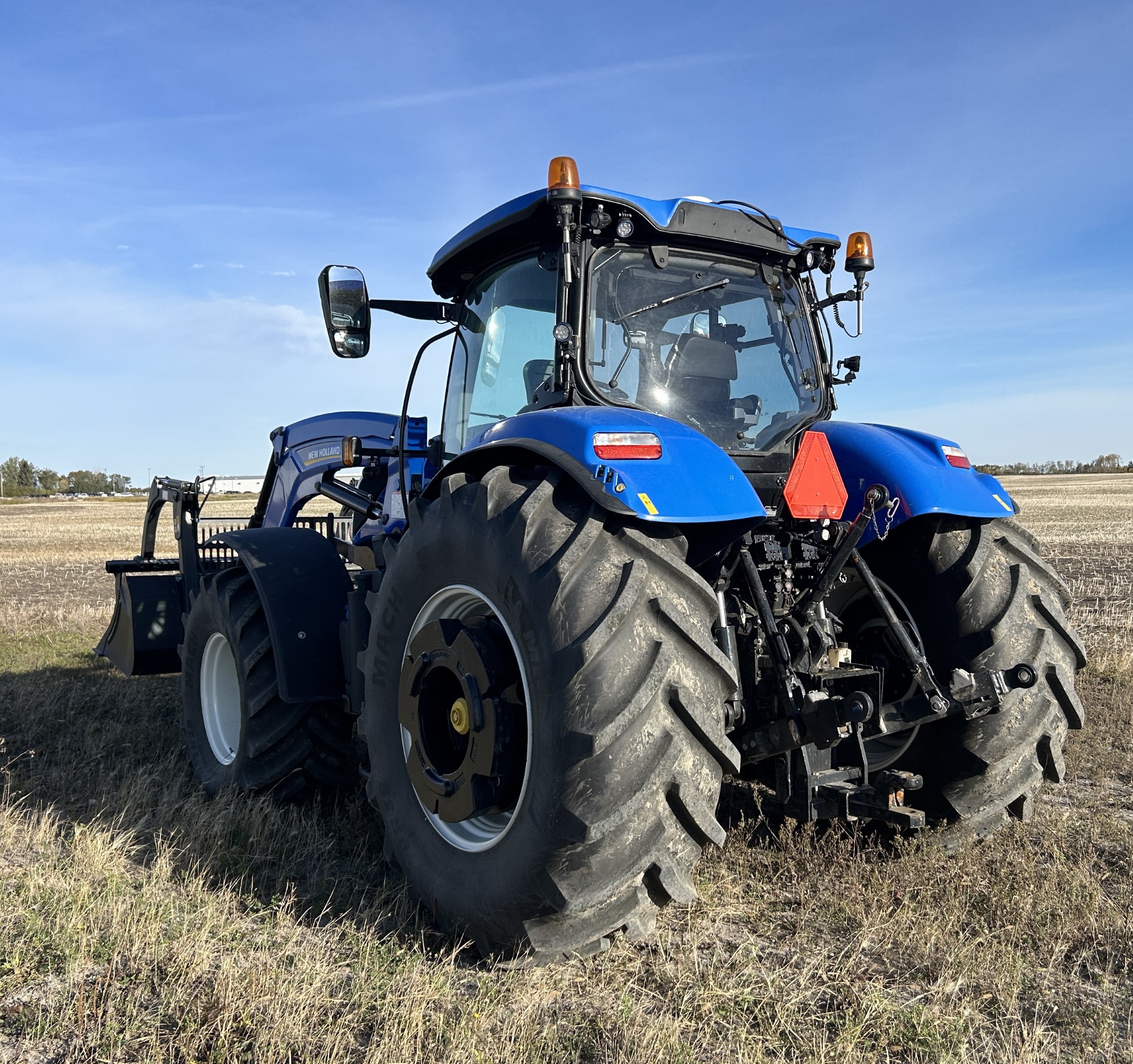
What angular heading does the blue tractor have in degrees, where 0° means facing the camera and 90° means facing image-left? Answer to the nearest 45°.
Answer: approximately 135°

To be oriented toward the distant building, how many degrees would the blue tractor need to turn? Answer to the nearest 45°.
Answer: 0° — it already faces it
